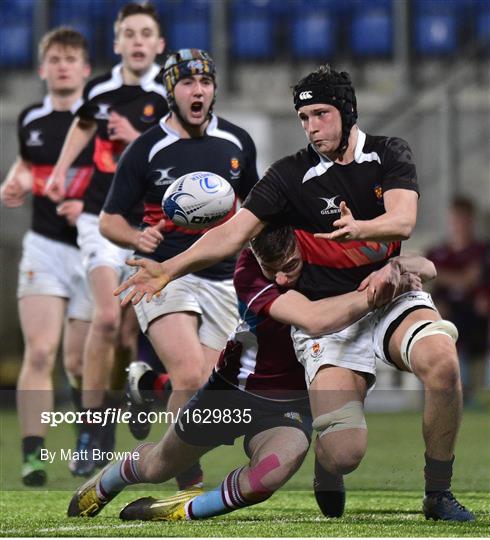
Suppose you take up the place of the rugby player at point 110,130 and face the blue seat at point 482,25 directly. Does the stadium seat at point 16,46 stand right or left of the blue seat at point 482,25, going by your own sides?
left

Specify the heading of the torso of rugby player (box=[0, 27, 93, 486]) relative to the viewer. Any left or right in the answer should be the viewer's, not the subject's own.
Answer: facing the viewer

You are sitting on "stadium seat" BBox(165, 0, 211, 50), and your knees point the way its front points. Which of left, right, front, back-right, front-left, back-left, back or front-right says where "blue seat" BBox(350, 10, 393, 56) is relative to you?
left

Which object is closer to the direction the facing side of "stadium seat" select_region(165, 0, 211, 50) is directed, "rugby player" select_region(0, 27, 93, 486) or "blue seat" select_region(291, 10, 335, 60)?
the rugby player

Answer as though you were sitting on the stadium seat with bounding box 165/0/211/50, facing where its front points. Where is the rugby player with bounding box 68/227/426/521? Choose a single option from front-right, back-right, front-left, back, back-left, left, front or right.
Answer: front

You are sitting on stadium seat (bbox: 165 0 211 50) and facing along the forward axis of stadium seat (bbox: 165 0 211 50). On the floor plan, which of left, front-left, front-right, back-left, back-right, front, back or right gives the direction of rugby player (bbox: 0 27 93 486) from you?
front

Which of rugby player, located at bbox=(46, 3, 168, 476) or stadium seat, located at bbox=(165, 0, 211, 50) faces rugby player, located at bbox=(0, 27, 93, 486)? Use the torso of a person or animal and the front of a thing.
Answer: the stadium seat

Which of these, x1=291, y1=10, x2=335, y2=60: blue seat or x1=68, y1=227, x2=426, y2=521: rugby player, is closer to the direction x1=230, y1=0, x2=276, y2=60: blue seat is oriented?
the rugby player

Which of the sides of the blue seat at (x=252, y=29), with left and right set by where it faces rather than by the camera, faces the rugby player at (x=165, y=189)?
front

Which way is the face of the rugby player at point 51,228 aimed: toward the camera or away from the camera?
toward the camera

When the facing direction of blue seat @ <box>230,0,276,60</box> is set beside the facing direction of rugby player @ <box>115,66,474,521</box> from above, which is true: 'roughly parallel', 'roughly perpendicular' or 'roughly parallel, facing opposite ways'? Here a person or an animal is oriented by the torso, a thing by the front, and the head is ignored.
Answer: roughly parallel

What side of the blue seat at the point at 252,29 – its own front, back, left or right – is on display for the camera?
front

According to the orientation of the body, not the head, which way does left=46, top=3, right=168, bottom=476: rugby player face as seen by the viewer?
toward the camera

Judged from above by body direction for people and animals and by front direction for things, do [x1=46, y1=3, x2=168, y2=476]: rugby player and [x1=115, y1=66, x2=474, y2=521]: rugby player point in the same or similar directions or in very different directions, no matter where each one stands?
same or similar directions

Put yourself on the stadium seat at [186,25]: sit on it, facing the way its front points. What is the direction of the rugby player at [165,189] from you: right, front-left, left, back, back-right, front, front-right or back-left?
front
